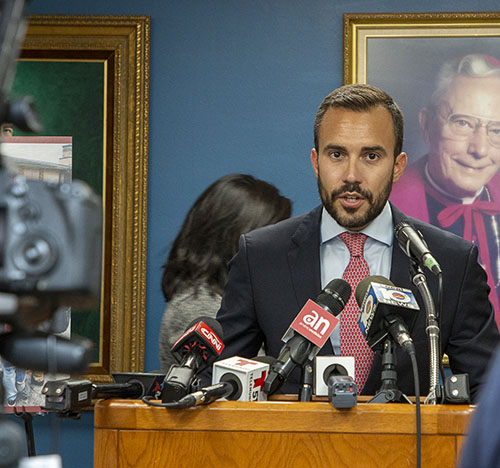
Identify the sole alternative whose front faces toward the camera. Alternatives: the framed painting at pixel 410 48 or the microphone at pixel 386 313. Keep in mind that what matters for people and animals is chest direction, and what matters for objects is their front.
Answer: the framed painting

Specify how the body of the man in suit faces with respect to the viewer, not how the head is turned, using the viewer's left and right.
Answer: facing the viewer

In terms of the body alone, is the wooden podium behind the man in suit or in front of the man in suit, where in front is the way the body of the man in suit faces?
in front

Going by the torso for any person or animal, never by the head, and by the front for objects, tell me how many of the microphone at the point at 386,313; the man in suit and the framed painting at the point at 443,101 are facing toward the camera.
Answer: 2

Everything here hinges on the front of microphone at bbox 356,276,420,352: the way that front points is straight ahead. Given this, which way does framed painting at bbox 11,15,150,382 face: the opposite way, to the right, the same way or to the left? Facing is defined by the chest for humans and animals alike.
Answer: the opposite way

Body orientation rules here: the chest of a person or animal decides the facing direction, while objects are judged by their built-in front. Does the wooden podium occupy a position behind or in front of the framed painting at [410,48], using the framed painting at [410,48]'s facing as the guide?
in front

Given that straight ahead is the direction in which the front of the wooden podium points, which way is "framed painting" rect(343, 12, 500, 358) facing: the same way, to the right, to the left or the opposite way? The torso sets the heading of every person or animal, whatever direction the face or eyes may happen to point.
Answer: the same way

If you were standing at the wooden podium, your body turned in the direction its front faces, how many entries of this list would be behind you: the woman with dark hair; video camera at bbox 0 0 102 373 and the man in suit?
2

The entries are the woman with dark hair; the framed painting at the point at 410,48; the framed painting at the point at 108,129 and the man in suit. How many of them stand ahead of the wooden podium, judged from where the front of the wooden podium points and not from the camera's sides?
0

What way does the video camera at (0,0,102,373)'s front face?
away from the camera

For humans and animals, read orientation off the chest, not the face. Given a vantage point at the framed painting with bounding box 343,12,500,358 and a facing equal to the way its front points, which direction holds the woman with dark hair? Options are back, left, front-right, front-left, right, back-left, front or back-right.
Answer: front-right

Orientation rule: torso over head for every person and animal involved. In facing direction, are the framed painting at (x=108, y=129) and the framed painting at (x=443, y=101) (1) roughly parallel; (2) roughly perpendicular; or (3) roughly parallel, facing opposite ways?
roughly parallel

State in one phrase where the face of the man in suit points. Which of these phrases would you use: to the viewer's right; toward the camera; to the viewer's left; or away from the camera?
toward the camera

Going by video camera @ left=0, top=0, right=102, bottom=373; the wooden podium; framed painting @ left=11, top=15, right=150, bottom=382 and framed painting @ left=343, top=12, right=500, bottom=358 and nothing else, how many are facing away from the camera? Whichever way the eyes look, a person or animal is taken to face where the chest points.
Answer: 1

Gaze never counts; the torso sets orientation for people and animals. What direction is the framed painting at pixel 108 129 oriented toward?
toward the camera

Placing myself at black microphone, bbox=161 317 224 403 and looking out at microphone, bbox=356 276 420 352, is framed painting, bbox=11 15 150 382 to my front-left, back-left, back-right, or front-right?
back-left

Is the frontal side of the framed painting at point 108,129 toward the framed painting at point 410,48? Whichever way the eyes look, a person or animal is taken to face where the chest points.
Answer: no
